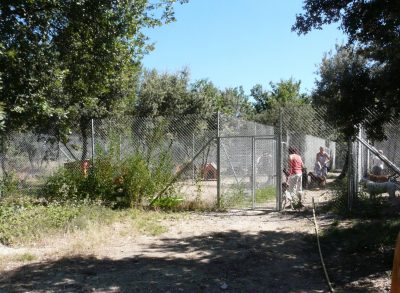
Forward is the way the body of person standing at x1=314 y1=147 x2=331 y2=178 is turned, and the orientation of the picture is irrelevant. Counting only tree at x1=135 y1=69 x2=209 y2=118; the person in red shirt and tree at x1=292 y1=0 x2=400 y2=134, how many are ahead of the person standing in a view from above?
2

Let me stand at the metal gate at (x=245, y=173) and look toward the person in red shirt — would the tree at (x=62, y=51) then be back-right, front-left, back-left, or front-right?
back-right

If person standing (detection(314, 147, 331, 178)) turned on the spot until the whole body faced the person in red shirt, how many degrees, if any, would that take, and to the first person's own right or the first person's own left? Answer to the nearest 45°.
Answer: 0° — they already face them

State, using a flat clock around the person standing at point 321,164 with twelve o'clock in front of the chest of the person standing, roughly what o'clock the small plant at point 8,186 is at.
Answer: The small plant is roughly at 2 o'clock from the person standing.

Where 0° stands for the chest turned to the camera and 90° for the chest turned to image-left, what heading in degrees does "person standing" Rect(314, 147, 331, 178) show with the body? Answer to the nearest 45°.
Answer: approximately 0°

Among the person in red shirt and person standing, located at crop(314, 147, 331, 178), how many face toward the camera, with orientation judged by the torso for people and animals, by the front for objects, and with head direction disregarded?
1
